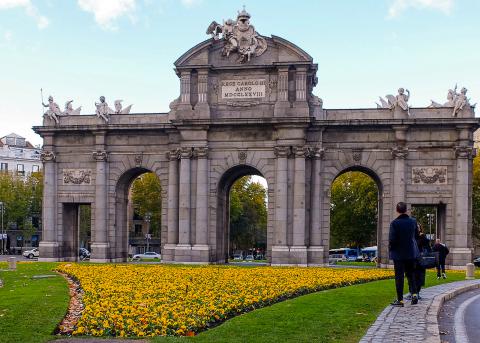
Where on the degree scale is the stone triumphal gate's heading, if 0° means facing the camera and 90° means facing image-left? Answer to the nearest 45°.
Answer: approximately 0°
